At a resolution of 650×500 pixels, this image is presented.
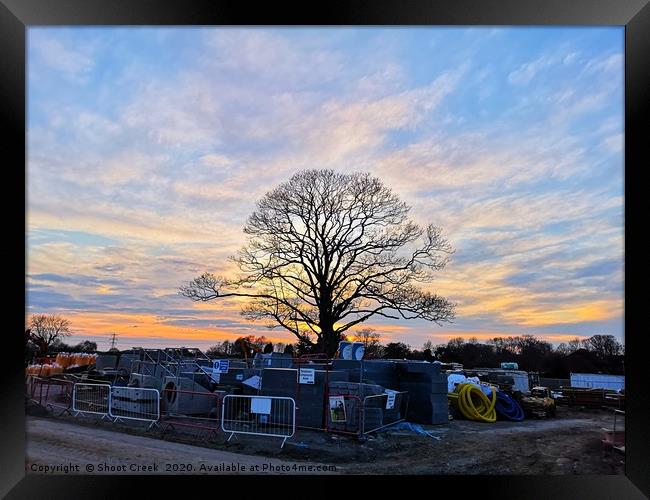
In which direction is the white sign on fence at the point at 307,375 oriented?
toward the camera
